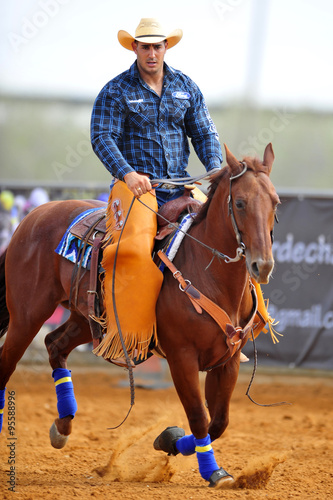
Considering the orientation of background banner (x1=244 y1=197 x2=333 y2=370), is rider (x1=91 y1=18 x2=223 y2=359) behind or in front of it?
in front

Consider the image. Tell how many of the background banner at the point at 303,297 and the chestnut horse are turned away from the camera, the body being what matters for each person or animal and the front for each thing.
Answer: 0

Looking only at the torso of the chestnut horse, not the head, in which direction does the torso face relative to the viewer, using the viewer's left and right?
facing the viewer and to the right of the viewer

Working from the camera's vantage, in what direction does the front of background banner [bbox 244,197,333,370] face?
facing the viewer

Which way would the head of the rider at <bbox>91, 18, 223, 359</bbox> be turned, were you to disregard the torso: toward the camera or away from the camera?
toward the camera

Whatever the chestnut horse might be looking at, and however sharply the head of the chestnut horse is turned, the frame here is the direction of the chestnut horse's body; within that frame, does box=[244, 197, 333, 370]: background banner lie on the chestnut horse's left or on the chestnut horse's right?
on the chestnut horse's left

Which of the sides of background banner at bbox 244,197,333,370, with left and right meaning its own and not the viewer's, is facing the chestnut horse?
front
